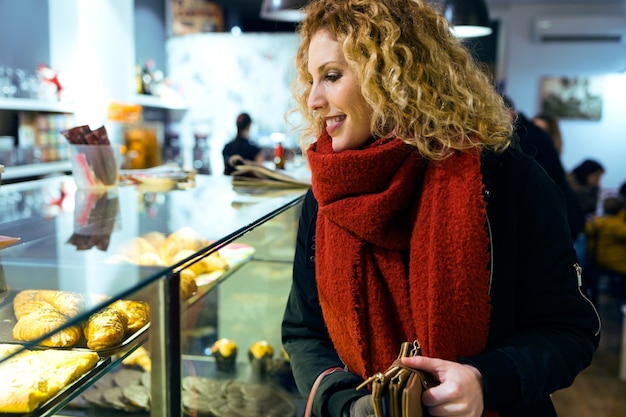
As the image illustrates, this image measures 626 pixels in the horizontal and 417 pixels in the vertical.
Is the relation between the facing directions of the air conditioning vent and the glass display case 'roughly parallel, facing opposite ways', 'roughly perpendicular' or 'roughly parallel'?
roughly perpendicular

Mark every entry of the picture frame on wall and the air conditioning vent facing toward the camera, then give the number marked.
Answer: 2

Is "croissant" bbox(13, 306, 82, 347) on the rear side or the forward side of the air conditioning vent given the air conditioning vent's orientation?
on the forward side

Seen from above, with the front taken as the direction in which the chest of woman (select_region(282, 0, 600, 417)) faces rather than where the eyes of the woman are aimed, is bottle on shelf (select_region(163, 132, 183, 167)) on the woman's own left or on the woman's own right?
on the woman's own right

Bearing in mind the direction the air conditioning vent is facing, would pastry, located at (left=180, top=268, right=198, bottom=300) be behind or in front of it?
in front

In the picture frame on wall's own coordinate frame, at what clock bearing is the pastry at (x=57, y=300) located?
The pastry is roughly at 12 o'clock from the picture frame on wall.

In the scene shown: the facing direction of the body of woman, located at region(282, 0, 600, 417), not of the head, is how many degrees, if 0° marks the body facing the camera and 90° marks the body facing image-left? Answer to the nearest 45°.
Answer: approximately 45°

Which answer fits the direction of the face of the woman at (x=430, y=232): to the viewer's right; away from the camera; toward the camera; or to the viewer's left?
to the viewer's left

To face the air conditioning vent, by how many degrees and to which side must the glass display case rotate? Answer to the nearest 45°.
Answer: approximately 90° to its left

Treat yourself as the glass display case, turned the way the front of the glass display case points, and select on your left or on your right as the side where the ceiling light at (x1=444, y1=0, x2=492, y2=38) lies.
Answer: on your left

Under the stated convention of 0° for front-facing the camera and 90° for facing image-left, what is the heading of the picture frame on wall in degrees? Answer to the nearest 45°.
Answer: approximately 0°

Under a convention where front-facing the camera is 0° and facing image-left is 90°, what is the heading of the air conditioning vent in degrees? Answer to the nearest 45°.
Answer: approximately 0°

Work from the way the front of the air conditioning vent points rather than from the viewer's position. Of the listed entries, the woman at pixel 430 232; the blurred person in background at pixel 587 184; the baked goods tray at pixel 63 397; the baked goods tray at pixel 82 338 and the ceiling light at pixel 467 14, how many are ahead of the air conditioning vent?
5

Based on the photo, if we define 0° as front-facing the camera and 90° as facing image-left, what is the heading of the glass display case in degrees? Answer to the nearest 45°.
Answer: approximately 315°

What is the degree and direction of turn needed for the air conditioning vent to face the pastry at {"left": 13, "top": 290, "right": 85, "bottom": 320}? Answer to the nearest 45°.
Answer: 0° — it already faces it
